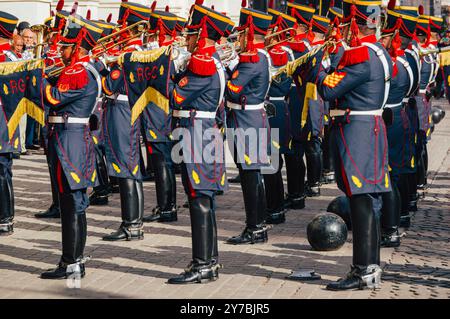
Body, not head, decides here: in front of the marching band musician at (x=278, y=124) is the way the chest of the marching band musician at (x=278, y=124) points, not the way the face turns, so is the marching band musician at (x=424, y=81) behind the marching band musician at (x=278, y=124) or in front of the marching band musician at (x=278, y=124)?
behind

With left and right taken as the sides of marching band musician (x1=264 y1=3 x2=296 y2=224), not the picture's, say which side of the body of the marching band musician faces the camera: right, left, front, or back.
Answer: left

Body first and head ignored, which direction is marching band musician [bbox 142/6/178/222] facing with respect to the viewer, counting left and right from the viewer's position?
facing to the left of the viewer

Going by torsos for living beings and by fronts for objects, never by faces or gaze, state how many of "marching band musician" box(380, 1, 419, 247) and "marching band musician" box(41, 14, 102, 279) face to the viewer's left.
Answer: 2

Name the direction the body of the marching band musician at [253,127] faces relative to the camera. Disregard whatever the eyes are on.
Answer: to the viewer's left

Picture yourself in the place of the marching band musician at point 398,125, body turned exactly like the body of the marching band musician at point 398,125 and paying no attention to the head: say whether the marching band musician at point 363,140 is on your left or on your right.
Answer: on your left

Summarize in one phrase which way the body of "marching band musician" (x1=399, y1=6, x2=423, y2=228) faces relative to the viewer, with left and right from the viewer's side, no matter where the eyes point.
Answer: facing to the left of the viewer

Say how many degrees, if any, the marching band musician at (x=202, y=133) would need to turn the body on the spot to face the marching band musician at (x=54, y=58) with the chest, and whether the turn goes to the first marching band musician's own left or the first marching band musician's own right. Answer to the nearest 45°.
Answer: approximately 45° to the first marching band musician's own right

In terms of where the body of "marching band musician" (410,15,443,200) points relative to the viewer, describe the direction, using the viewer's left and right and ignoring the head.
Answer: facing to the left of the viewer

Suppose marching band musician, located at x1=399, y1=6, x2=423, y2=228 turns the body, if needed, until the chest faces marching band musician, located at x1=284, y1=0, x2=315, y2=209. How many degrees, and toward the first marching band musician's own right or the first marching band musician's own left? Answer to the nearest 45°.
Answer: approximately 45° to the first marching band musician's own right

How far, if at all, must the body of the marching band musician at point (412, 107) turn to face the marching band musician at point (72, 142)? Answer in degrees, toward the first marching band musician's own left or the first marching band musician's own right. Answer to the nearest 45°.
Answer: approximately 45° to the first marching band musician's own left

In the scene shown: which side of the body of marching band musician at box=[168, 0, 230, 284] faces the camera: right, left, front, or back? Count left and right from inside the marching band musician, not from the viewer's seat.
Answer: left

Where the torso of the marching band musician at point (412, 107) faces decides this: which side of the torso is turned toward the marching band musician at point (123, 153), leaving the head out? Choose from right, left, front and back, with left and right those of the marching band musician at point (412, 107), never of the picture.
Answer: front

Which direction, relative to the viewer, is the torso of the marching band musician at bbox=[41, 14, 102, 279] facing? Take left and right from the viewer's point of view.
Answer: facing to the left of the viewer

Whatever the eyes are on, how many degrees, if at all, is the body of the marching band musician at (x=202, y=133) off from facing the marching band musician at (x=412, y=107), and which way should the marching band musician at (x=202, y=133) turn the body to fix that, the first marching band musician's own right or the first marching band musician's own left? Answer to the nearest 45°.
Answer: approximately 135° to the first marching band musician's own right

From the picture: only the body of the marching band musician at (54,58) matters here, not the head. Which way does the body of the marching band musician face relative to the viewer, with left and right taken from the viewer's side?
facing to the left of the viewer

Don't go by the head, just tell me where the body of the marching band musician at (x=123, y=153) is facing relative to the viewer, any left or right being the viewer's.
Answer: facing to the left of the viewer

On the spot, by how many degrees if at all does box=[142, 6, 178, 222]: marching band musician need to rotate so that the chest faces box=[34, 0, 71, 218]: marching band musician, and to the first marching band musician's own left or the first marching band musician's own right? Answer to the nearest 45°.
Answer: approximately 45° to the first marching band musician's own left
